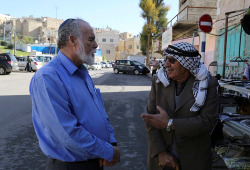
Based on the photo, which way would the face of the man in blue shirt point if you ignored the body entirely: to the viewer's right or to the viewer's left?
to the viewer's right

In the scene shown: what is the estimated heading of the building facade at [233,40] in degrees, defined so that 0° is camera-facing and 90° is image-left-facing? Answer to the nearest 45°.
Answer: approximately 45°

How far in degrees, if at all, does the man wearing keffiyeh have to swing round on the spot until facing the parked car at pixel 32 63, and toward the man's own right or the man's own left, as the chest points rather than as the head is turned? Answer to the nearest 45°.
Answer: approximately 90° to the man's own right

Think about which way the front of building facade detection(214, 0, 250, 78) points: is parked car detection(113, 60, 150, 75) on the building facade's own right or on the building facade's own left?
on the building facade's own right

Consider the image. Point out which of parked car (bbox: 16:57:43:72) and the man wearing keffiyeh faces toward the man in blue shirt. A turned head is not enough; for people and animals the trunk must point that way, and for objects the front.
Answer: the man wearing keffiyeh
